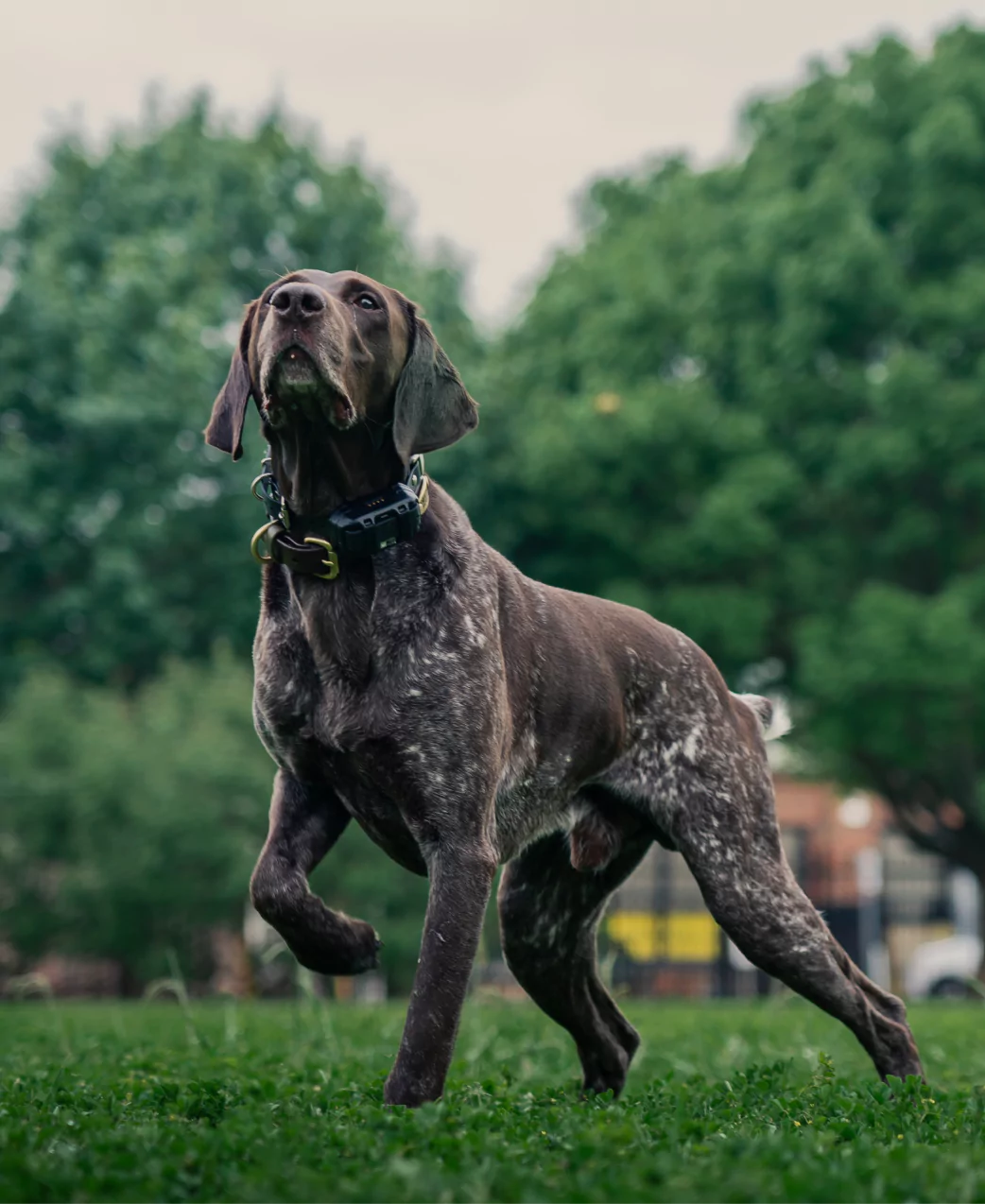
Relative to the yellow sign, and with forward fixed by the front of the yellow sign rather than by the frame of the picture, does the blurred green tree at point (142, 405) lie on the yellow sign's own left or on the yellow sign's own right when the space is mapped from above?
on the yellow sign's own right

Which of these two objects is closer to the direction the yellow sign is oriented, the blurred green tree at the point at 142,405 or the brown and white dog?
the brown and white dog

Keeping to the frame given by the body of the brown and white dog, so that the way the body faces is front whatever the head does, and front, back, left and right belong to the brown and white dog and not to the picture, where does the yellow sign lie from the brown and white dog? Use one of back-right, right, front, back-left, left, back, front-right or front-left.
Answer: back-right

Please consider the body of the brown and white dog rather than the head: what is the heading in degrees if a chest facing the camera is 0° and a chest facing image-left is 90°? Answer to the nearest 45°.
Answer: approximately 45°

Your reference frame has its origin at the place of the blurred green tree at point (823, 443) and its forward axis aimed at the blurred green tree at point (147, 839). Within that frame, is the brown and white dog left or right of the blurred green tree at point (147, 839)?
left

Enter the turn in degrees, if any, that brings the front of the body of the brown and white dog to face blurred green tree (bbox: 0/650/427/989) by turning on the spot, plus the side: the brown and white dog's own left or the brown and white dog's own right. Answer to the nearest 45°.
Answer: approximately 135° to the brown and white dog's own right

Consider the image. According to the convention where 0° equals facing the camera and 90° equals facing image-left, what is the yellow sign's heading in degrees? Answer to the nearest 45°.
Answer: approximately 0°

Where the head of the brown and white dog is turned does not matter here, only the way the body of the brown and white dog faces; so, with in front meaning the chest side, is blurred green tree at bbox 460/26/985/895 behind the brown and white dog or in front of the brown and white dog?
behind

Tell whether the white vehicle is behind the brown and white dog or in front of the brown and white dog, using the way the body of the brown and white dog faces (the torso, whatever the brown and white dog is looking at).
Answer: behind

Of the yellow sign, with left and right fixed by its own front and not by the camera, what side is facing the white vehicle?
left
